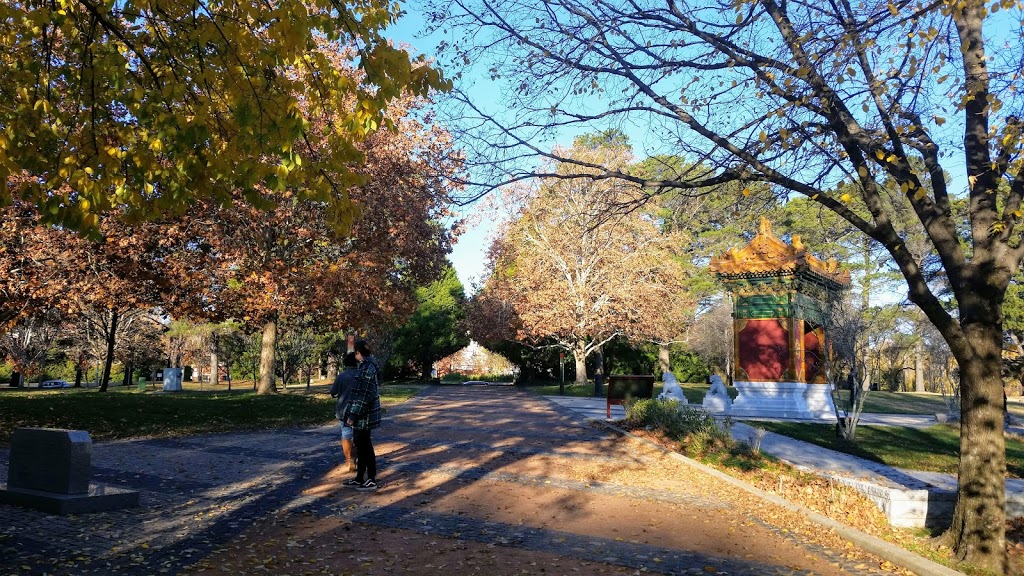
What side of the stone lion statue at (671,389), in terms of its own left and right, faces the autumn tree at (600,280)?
right

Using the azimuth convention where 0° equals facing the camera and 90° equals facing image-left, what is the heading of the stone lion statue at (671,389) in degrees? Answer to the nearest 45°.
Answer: approximately 90°

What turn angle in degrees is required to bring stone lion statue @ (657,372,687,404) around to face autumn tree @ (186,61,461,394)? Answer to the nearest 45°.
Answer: approximately 45° to its right

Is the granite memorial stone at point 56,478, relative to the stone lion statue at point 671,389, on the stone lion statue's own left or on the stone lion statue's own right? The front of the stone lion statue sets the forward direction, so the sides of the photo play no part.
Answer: on the stone lion statue's own left

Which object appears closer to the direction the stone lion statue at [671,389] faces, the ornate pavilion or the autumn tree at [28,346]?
the autumn tree

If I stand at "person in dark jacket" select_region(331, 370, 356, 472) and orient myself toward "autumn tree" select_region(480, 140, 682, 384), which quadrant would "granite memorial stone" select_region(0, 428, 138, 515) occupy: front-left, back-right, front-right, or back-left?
back-left

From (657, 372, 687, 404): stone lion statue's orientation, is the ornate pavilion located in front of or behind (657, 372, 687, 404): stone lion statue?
behind

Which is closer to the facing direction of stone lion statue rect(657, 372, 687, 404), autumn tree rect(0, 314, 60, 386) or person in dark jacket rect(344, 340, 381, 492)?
the autumn tree

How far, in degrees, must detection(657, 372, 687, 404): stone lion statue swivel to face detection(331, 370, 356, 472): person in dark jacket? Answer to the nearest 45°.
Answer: approximately 90° to its left

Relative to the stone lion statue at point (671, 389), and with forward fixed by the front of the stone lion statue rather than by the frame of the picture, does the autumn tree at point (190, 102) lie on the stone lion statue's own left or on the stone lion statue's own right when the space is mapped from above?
on the stone lion statue's own left

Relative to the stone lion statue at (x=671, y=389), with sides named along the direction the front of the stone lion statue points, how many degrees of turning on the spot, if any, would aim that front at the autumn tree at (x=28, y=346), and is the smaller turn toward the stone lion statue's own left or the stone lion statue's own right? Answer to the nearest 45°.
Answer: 0° — it already faces it
